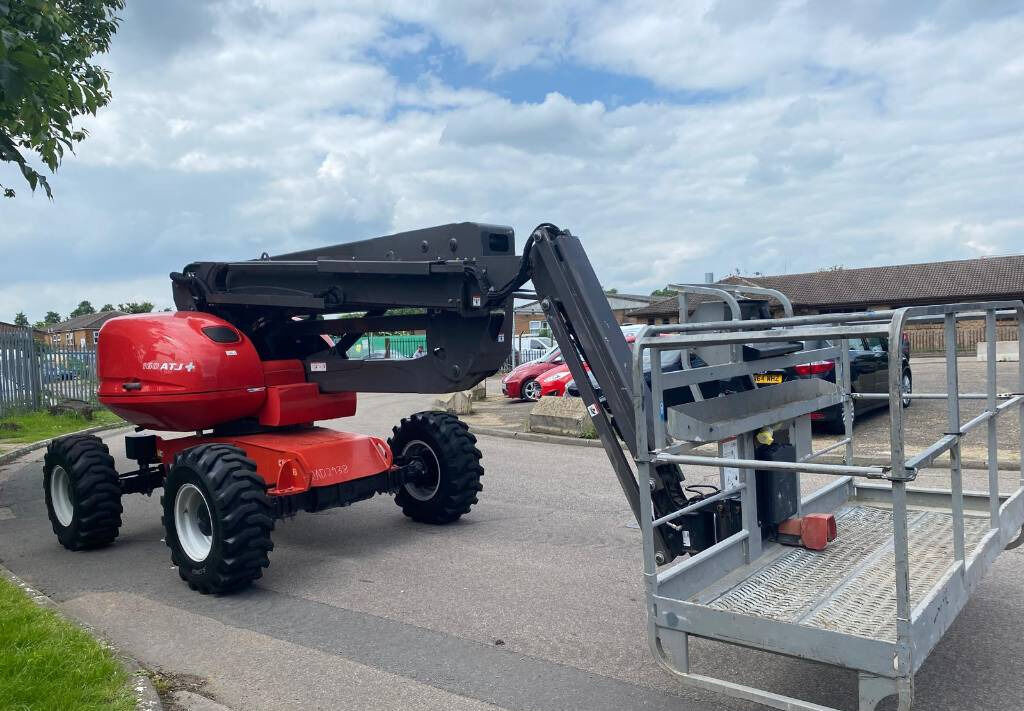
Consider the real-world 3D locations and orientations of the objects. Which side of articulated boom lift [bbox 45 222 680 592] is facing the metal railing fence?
back

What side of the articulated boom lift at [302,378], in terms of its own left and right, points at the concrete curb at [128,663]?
right

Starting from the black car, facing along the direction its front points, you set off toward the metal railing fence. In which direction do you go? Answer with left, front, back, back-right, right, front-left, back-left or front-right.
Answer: back-left

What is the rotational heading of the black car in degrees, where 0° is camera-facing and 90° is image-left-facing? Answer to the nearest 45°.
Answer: approximately 225°

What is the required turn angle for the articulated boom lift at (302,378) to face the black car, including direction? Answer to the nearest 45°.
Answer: approximately 90° to its left

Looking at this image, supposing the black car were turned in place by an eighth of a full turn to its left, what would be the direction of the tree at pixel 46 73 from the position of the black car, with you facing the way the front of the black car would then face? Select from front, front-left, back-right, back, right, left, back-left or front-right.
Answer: back-left

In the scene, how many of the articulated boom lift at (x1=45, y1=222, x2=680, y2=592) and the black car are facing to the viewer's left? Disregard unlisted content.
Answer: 0

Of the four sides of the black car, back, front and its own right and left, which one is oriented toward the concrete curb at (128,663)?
back

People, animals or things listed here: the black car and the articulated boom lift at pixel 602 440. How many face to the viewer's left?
0

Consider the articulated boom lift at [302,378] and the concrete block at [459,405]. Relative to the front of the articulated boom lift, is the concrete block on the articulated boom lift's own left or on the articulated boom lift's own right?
on the articulated boom lift's own left

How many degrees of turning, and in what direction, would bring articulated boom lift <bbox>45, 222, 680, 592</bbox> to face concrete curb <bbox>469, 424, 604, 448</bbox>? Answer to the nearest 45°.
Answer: approximately 90° to its left
